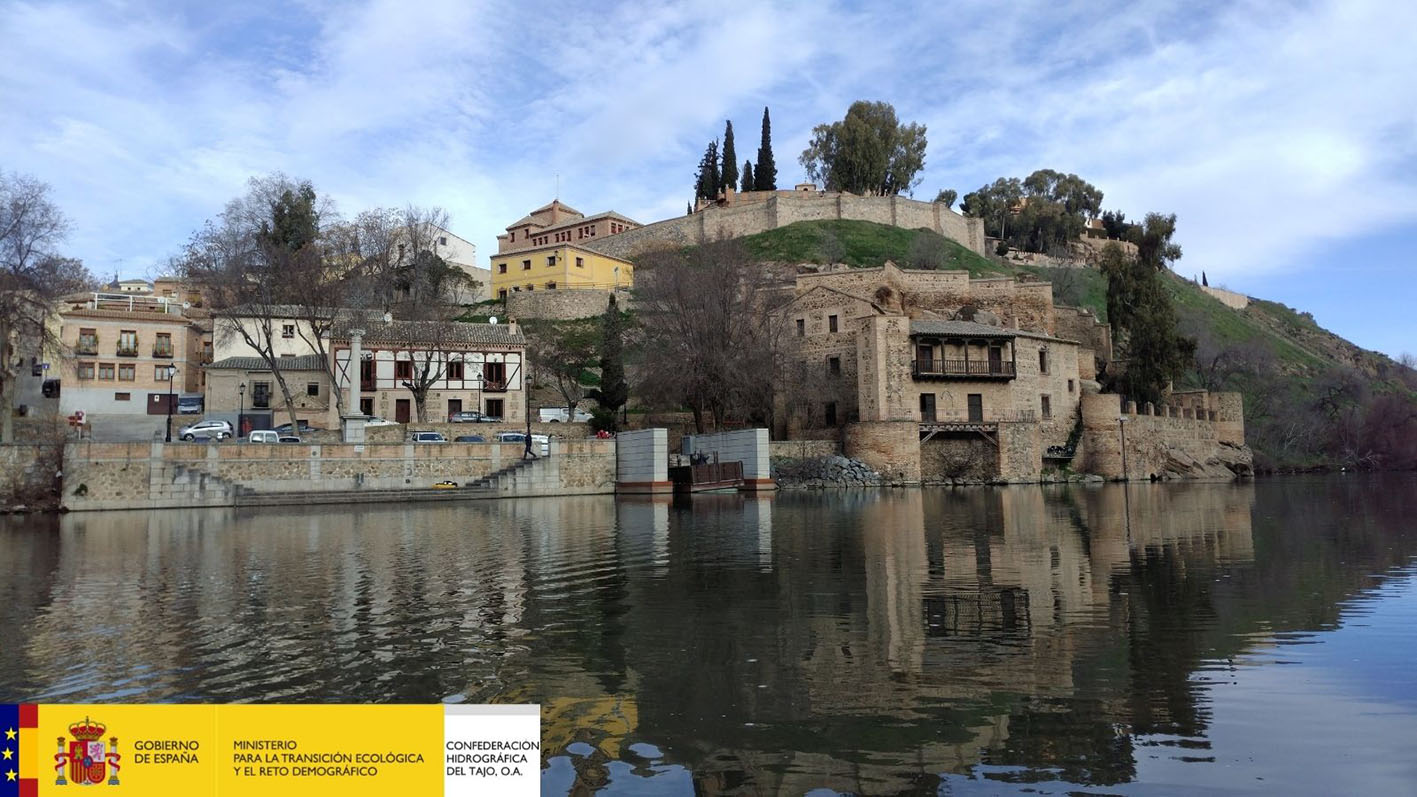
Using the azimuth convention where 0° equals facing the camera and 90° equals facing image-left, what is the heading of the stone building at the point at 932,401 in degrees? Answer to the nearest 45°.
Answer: approximately 0°

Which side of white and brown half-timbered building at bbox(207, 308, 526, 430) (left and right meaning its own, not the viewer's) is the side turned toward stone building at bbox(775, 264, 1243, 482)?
left

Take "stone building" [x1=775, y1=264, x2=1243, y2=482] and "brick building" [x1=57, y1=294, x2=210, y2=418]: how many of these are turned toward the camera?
2

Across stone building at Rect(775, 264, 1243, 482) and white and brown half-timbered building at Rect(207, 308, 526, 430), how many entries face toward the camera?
2

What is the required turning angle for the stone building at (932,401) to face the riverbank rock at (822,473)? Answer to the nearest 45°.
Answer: approximately 45° to its right

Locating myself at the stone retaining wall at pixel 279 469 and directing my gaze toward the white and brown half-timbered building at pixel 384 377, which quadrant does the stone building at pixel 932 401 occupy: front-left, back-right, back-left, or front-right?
front-right

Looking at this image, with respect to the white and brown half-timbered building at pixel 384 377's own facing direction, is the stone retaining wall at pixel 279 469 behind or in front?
in front

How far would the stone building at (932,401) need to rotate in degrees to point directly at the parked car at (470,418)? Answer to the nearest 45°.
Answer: approximately 90° to its right

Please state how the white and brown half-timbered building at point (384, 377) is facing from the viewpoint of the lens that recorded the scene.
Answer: facing the viewer

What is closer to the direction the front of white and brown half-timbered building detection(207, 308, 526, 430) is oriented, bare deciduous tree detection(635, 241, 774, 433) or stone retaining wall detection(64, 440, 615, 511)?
the stone retaining wall

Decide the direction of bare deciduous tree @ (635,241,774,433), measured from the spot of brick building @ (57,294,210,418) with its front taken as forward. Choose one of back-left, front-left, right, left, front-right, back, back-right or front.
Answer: front-left

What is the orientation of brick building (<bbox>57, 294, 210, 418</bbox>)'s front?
toward the camera
